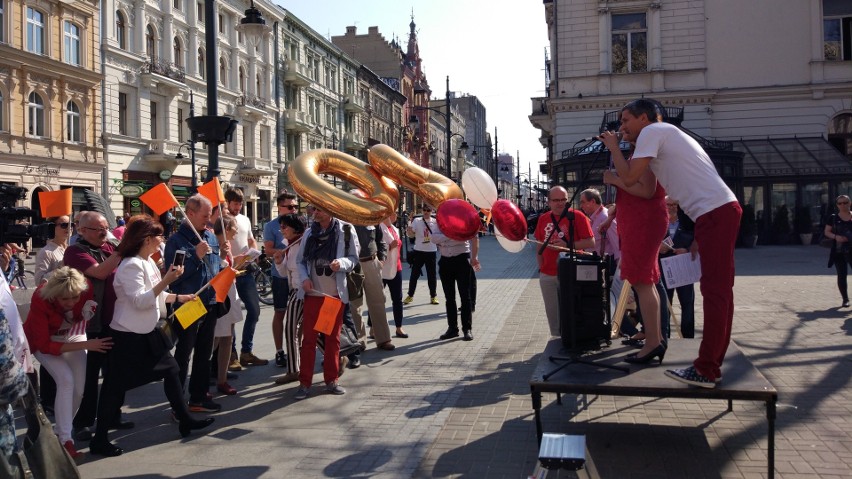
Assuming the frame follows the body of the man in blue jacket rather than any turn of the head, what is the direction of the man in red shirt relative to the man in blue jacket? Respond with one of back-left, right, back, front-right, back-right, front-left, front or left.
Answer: front-left

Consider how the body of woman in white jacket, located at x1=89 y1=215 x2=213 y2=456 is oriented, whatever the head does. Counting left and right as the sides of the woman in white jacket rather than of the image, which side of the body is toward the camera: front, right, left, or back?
right

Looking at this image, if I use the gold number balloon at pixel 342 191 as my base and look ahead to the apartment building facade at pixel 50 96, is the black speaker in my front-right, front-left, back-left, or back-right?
back-right

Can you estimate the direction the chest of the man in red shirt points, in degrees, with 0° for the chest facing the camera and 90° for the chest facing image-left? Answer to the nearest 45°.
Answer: approximately 0°

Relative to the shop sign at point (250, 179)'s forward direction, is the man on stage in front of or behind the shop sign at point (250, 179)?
in front

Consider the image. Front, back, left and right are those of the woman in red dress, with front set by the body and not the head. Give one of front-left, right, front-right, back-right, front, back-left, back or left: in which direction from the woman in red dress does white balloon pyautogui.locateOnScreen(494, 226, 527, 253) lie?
front-right

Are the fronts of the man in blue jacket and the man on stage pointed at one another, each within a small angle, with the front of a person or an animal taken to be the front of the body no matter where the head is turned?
yes

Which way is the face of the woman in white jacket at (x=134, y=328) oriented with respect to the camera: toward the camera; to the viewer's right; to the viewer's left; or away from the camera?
to the viewer's right

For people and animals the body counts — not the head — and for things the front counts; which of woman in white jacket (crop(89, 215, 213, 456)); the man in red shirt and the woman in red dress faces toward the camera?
the man in red shirt

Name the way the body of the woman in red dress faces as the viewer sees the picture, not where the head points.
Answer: to the viewer's left

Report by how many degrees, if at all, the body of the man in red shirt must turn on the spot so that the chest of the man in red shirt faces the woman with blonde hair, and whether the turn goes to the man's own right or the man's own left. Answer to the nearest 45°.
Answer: approximately 45° to the man's own right
